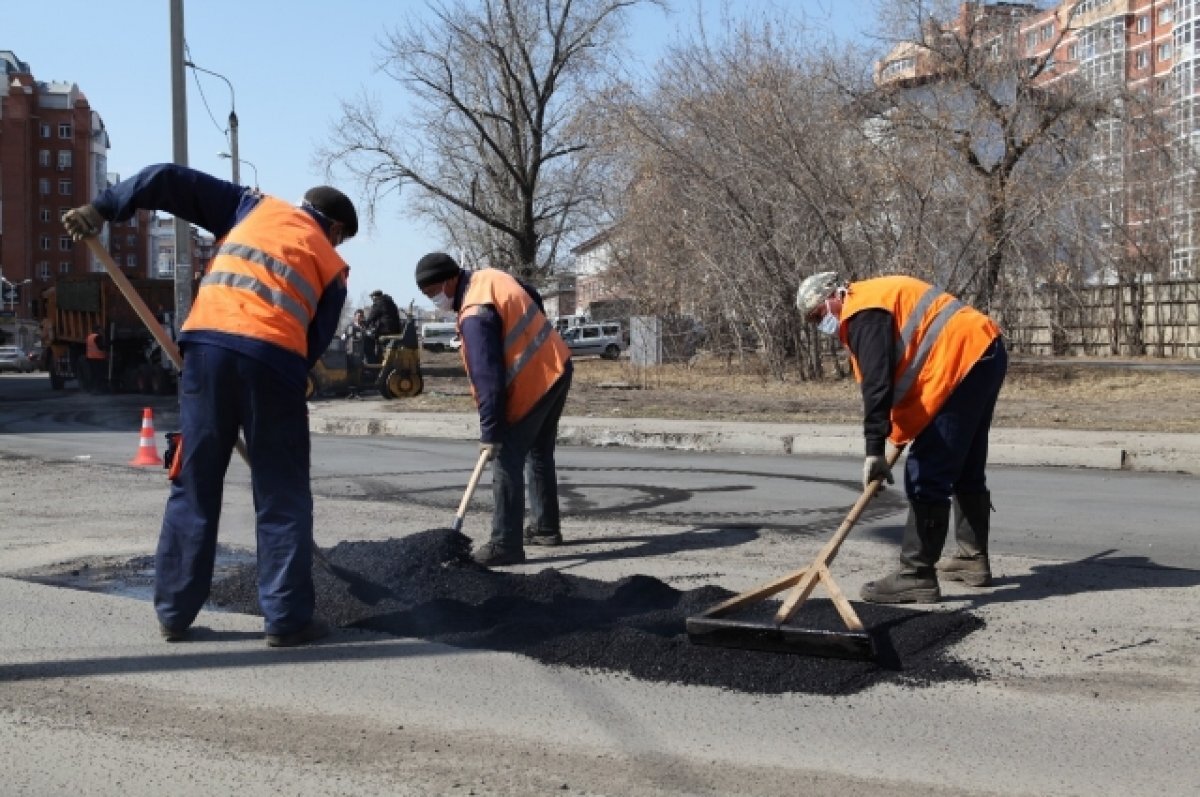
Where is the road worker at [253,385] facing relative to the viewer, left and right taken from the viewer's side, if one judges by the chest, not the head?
facing away from the viewer and to the right of the viewer

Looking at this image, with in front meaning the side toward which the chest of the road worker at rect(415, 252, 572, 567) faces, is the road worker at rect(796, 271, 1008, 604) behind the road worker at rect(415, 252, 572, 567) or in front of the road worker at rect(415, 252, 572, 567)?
behind

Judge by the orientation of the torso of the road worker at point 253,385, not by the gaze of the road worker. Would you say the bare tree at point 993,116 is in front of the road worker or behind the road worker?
in front

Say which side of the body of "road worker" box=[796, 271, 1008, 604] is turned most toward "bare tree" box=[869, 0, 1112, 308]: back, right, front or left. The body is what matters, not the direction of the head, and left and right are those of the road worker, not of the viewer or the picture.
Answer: right

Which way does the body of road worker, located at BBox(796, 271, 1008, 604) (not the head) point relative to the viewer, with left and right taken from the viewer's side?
facing to the left of the viewer

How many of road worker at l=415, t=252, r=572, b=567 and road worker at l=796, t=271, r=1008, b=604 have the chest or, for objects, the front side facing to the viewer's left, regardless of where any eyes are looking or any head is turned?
2

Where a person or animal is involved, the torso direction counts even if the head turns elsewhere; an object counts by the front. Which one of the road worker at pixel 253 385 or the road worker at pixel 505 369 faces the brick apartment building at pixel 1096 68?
the road worker at pixel 253 385

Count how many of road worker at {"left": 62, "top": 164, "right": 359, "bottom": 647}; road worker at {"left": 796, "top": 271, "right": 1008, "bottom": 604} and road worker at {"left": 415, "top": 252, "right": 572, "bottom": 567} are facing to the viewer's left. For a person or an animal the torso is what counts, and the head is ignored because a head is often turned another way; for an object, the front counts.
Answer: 2

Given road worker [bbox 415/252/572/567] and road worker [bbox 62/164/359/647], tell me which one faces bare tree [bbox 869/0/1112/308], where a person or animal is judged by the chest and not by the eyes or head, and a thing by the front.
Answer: road worker [bbox 62/164/359/647]

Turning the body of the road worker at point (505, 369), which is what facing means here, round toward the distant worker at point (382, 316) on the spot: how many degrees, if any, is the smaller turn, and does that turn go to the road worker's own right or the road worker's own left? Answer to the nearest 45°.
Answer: approximately 90° to the road worker's own right

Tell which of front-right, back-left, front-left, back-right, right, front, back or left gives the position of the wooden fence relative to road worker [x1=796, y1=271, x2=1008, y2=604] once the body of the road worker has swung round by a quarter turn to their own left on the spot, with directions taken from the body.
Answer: back

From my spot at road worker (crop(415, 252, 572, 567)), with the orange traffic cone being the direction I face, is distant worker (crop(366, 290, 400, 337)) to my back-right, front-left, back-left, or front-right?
front-right

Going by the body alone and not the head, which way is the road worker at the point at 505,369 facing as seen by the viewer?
to the viewer's left

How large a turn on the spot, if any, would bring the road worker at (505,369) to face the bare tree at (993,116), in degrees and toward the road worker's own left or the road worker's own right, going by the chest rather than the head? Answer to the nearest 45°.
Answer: approximately 135° to the road worker's own right

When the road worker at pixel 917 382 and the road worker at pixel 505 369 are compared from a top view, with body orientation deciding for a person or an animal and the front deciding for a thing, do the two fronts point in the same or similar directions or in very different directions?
same or similar directions

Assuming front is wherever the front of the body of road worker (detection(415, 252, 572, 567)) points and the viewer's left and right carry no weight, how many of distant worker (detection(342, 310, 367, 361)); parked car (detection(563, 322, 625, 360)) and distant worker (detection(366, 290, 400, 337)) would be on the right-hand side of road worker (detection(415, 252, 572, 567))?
3
